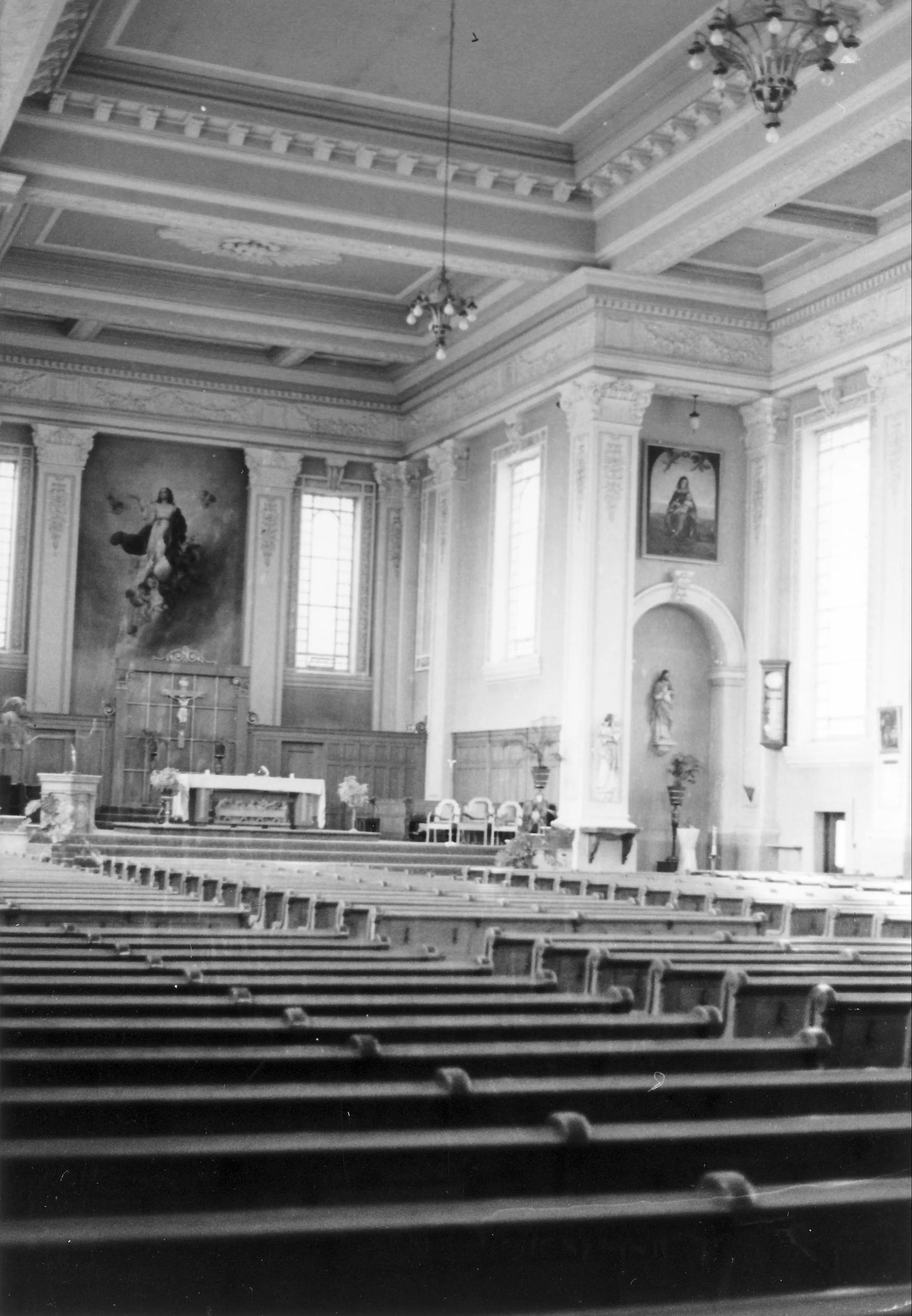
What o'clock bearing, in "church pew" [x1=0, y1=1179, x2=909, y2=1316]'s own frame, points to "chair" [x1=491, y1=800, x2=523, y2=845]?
The chair is roughly at 12 o'clock from the church pew.

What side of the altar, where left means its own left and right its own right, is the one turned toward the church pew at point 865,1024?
front

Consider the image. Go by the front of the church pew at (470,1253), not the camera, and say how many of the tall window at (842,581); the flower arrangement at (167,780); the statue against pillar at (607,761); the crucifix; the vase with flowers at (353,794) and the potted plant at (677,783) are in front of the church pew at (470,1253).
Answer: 6

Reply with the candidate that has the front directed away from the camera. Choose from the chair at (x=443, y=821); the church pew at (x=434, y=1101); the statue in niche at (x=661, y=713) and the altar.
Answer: the church pew

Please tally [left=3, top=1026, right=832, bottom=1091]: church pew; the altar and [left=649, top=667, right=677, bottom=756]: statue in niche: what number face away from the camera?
1

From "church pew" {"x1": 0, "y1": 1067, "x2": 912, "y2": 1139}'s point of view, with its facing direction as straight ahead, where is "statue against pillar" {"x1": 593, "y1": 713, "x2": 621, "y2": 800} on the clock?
The statue against pillar is roughly at 12 o'clock from the church pew.

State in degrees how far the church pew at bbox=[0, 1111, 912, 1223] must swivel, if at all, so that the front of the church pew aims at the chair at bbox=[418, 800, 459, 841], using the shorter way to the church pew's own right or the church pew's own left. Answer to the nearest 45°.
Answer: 0° — it already faces it

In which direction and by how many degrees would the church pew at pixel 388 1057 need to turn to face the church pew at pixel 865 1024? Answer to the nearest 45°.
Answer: approximately 45° to its right

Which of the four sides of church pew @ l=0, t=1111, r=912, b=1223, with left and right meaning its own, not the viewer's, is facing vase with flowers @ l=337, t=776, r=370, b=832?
front

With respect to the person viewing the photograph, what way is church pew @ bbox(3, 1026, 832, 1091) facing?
facing away from the viewer

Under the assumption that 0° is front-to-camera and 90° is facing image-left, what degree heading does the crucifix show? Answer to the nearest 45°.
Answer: approximately 0°

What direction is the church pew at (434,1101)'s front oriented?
away from the camera

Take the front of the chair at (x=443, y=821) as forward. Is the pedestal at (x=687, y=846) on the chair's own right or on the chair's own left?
on the chair's own left

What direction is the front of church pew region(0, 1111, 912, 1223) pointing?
away from the camera

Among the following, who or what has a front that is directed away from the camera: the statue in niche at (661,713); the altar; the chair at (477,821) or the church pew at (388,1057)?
the church pew

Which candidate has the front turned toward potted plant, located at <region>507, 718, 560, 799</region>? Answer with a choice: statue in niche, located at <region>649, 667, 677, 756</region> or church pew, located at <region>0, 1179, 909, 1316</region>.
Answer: the church pew

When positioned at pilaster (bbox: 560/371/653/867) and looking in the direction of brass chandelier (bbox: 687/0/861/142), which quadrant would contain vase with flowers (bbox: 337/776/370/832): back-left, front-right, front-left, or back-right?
back-right
